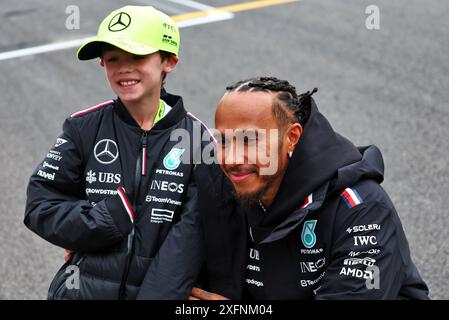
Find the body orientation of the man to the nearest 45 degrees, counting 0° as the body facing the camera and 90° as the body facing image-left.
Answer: approximately 45°

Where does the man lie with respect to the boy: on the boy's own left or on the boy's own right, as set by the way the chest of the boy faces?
on the boy's own left

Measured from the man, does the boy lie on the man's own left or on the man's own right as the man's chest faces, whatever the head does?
on the man's own right

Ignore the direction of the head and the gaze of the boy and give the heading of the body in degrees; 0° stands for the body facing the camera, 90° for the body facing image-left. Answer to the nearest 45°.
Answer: approximately 0°
